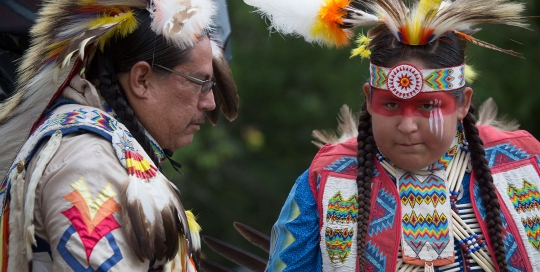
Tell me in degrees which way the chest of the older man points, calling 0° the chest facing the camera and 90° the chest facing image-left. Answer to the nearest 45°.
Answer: approximately 270°

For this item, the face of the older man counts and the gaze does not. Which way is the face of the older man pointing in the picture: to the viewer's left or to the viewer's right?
to the viewer's right
